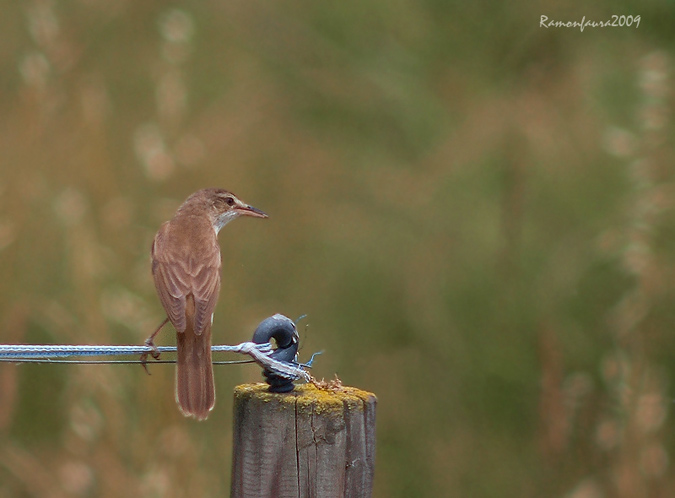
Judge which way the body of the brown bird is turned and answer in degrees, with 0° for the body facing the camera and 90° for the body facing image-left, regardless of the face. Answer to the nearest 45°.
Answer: approximately 180°
